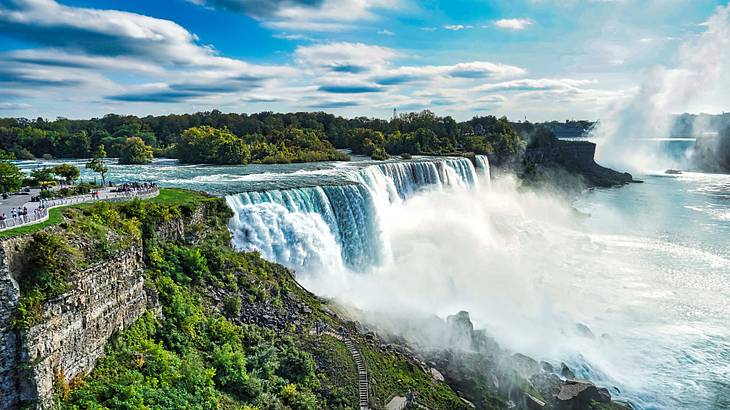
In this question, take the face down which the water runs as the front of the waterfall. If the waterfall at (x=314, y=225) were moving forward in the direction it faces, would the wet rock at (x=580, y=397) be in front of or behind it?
in front

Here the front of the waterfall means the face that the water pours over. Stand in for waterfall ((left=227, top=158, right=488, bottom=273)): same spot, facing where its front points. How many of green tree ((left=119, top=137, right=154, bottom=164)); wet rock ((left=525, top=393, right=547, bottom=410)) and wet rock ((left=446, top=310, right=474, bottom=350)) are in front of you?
2

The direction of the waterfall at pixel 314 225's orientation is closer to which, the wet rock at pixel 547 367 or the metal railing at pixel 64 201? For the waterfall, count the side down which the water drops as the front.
the wet rock

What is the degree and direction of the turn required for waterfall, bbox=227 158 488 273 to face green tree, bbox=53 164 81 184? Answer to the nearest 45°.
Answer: approximately 135° to its right

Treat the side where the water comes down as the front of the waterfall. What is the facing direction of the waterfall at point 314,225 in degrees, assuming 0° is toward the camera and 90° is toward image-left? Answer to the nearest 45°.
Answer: approximately 315°

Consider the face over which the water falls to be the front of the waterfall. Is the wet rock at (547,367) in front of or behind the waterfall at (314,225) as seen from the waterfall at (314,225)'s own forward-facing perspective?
in front

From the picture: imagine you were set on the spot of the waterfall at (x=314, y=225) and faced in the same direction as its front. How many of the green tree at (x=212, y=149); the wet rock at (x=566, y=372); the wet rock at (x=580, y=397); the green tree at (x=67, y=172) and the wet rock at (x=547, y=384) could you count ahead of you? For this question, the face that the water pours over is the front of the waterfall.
3

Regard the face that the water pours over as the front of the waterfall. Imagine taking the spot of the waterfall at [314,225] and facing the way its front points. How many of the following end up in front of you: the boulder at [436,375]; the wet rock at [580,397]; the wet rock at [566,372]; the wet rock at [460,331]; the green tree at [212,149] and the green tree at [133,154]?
4

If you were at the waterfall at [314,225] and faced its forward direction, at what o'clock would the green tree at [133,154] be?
The green tree is roughly at 6 o'clock from the waterfall.

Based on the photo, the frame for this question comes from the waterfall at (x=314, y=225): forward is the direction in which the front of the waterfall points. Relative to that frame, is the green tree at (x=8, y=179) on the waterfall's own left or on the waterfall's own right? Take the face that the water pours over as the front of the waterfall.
on the waterfall's own right

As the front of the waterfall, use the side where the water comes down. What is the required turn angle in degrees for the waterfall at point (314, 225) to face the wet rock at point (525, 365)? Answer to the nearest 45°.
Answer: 0° — it already faces it

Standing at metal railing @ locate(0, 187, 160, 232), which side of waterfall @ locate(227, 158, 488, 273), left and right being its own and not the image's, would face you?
right

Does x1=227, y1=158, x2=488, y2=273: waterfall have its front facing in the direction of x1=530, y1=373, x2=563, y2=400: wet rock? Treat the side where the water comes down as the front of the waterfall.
yes

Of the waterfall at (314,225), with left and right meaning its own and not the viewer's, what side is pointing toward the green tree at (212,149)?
back

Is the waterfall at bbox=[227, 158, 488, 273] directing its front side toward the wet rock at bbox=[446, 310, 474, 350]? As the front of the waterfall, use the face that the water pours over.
yes
